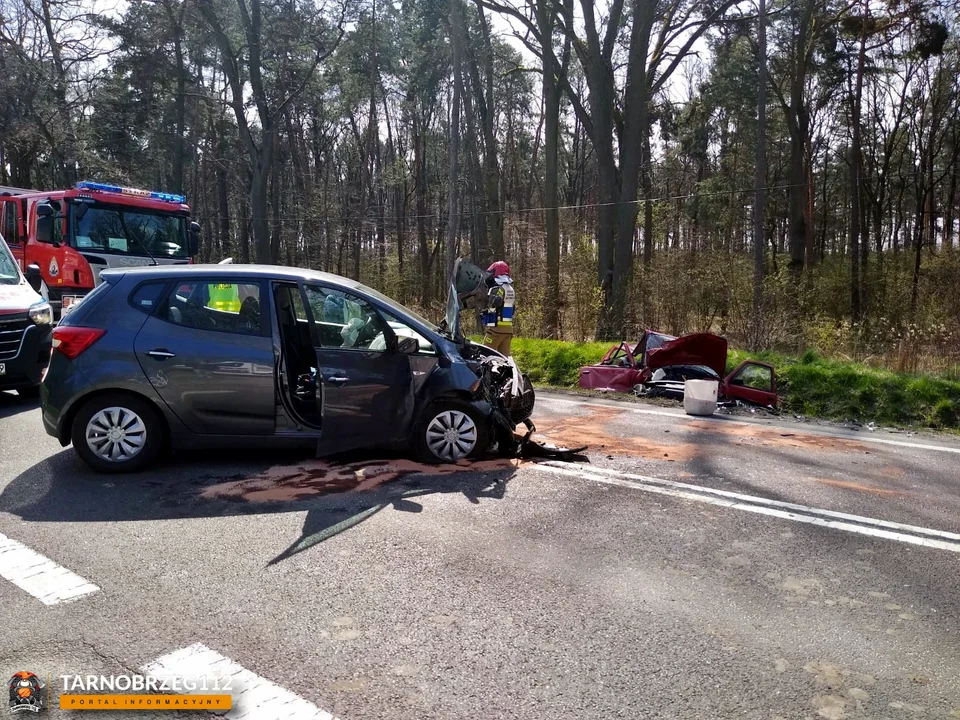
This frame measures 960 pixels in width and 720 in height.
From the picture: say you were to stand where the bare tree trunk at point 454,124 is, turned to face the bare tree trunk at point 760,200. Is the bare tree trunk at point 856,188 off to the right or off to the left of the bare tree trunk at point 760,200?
left

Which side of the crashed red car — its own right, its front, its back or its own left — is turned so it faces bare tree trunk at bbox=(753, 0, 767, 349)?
back

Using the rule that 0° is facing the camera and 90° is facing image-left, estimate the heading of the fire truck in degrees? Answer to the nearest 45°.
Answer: approximately 315°

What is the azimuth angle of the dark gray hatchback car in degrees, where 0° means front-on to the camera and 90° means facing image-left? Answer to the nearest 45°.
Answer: approximately 270°
